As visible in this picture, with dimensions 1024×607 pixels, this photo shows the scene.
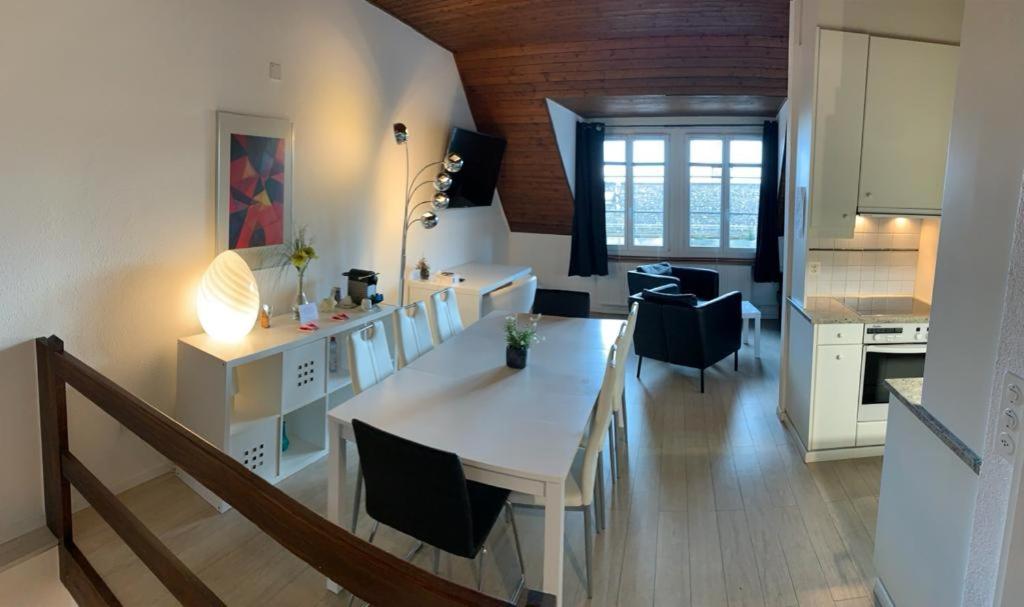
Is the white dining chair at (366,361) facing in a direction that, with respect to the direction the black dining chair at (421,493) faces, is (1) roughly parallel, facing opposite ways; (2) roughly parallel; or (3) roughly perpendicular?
roughly perpendicular

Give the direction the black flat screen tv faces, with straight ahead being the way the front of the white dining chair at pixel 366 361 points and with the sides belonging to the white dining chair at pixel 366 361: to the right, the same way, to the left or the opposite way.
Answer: the same way

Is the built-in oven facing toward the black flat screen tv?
no

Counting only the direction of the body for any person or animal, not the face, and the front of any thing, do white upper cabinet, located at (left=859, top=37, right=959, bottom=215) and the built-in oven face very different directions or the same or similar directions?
same or similar directions

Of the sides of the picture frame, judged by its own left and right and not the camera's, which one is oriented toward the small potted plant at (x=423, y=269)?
left

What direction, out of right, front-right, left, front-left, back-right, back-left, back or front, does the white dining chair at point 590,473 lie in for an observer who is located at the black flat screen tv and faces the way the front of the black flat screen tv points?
front-right

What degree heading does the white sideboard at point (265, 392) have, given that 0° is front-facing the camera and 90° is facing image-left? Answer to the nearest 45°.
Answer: approximately 315°

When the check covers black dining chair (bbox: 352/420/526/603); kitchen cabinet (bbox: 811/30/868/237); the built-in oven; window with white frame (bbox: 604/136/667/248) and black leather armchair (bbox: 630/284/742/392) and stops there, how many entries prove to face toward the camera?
3

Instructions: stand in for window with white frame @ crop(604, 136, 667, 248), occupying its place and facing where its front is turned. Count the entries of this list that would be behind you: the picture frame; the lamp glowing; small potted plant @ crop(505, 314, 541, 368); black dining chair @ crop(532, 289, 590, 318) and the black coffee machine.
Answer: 0

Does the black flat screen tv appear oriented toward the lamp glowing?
no

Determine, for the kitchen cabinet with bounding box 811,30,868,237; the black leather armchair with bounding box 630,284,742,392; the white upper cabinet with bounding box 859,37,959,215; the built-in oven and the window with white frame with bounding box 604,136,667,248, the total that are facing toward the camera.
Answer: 4

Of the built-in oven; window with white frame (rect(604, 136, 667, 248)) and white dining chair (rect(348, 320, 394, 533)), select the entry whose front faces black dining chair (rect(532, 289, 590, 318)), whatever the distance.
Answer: the window with white frame

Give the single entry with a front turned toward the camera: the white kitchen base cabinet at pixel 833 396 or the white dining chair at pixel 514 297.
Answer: the white kitchen base cabinet

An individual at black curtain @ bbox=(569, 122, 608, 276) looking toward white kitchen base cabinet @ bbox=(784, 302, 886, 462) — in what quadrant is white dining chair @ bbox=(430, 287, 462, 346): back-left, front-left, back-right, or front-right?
front-right
